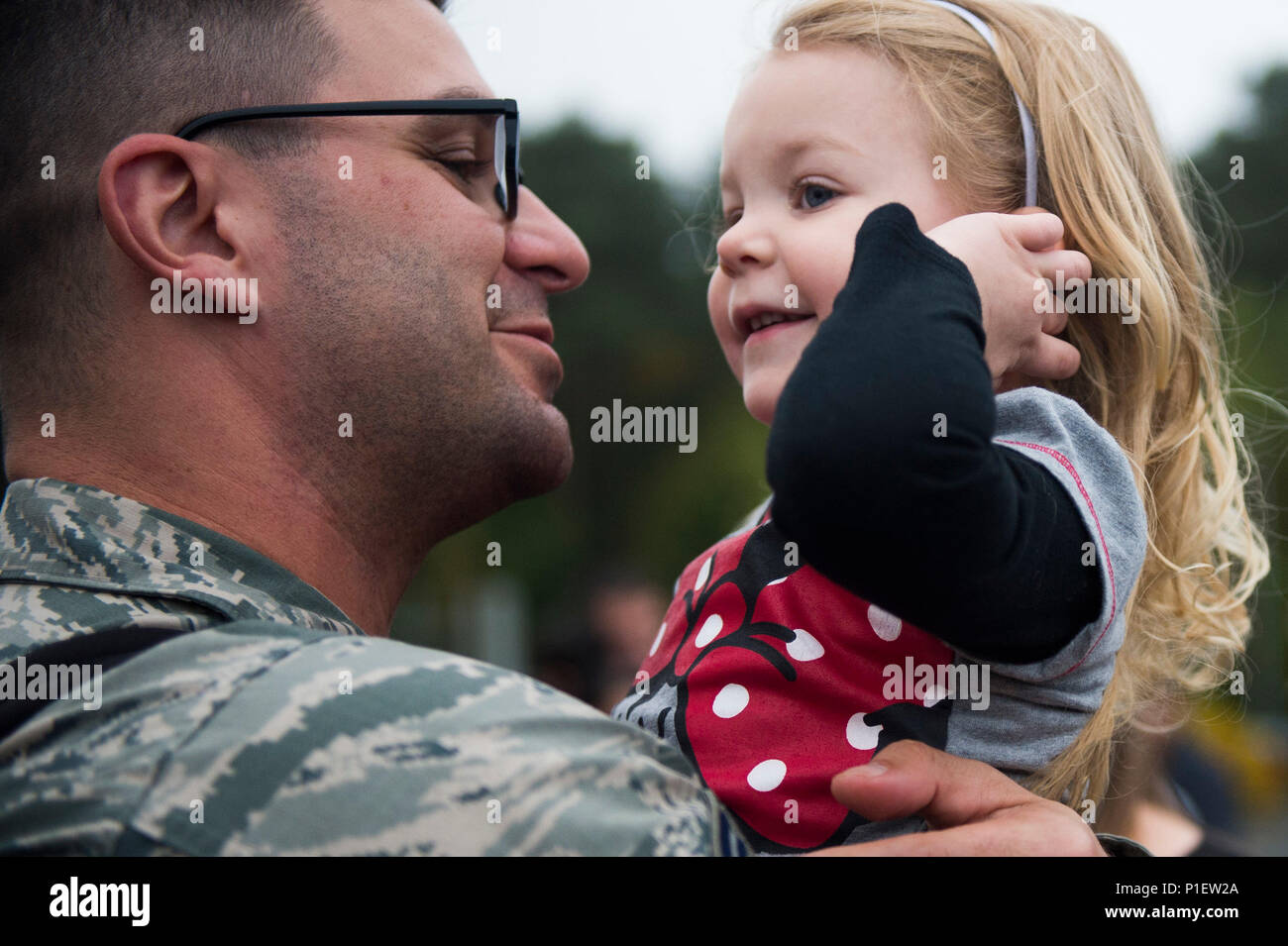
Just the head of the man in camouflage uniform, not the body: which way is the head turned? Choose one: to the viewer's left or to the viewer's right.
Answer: to the viewer's right

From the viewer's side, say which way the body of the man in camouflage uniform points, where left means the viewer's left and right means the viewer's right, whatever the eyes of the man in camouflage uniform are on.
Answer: facing away from the viewer and to the right of the viewer

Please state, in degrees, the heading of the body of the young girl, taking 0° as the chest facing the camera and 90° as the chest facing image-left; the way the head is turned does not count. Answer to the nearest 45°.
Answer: approximately 45°
